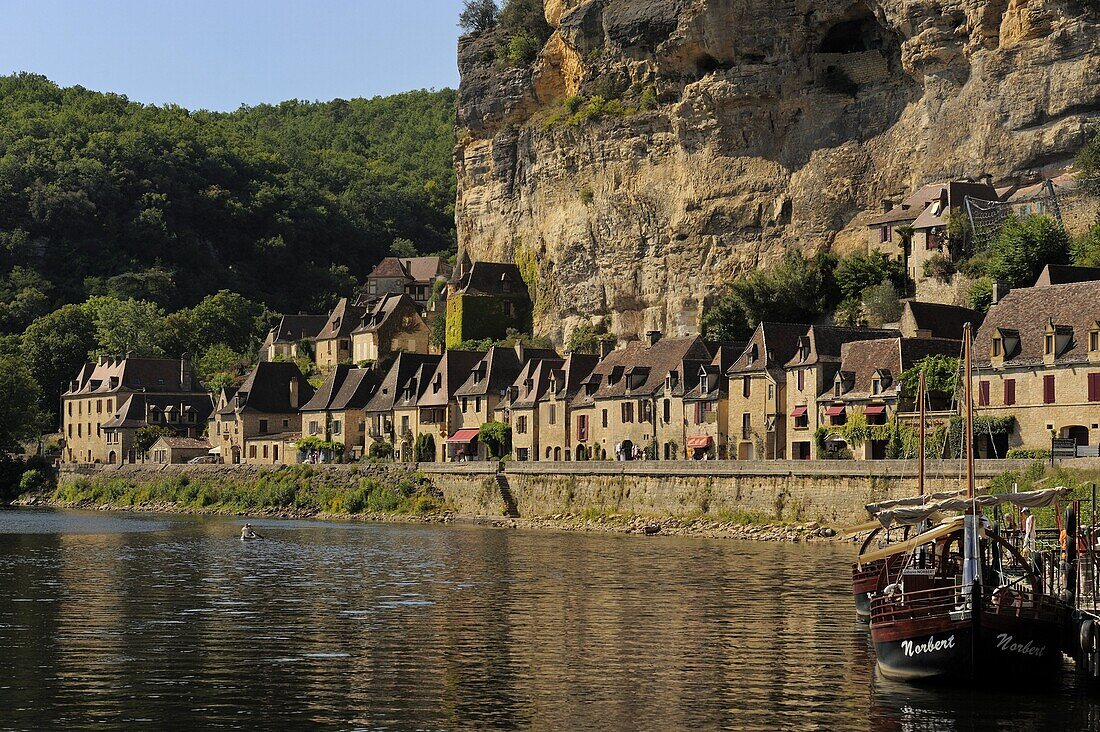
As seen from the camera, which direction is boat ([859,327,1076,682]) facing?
toward the camera
